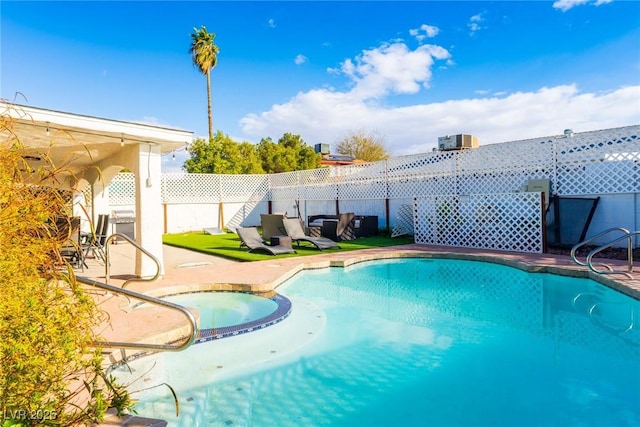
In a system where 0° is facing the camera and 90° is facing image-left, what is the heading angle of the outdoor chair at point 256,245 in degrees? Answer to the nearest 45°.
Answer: approximately 315°

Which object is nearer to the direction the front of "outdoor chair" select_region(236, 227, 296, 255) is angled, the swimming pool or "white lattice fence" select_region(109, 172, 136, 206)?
the swimming pool

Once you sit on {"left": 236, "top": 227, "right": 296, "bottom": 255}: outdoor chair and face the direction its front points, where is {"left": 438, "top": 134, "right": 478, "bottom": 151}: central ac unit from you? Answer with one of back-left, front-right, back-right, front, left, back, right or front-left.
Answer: left

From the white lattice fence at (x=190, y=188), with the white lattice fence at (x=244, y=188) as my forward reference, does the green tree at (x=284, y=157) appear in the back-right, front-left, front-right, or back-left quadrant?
front-left

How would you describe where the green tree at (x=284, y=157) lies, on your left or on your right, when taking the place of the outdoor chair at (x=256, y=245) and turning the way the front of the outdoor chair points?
on your left

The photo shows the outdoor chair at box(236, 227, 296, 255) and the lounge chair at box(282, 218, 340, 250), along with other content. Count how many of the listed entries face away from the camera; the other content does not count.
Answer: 0

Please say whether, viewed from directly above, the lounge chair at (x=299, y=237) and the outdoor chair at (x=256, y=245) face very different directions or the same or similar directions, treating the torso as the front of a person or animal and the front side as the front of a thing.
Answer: same or similar directions

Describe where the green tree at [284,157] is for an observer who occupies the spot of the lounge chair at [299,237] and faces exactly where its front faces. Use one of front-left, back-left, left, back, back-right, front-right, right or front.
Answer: back-left

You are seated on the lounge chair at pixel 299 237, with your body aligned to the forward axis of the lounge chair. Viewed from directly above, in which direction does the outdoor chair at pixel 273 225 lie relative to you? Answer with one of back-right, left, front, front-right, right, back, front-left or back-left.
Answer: back

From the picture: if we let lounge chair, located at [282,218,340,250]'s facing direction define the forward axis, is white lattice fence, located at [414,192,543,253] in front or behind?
in front

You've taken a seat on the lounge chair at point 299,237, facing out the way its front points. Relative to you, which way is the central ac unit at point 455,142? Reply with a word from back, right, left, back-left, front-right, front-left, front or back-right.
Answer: left

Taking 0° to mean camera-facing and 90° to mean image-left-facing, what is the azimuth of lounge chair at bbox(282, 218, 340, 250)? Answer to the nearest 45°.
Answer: approximately 315°

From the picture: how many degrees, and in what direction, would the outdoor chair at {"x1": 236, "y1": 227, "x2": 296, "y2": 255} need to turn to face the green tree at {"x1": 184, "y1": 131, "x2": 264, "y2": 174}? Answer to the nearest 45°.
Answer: approximately 135° to its left

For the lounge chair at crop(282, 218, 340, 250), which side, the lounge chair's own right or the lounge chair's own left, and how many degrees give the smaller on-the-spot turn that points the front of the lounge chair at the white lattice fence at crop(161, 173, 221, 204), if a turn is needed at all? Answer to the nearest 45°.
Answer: approximately 180°
